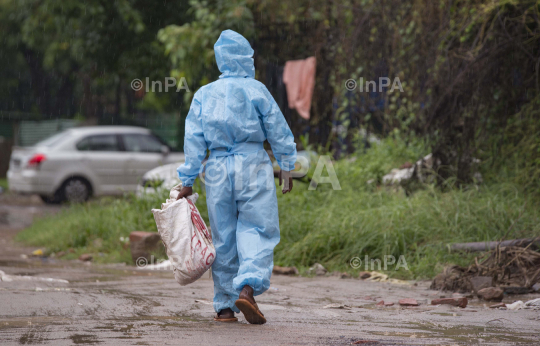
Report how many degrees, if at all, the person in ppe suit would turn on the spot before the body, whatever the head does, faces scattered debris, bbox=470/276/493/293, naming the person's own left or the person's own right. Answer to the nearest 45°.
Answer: approximately 45° to the person's own right

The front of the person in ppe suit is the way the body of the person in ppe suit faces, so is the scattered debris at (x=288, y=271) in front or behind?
in front

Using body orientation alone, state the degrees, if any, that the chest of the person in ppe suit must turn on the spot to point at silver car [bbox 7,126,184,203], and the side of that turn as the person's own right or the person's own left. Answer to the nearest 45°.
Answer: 0° — they already face it

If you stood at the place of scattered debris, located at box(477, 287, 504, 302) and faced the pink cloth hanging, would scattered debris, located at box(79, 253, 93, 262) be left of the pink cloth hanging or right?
left

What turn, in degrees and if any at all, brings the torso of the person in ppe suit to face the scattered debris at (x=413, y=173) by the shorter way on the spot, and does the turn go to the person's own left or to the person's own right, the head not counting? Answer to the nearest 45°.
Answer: approximately 45° to the person's own right

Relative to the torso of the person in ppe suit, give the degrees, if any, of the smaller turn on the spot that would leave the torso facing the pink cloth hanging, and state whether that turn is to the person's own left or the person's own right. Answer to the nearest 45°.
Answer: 0° — they already face it

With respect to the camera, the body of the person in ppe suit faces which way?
away from the camera

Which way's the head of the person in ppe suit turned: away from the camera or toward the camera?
away from the camera

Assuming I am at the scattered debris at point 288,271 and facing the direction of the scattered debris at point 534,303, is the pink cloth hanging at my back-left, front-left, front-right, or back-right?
back-left

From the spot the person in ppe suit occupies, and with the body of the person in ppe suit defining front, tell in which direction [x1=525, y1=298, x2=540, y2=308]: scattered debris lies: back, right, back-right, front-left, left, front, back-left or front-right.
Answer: right

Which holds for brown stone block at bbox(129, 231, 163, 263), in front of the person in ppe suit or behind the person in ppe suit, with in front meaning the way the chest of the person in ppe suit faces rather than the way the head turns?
in front
